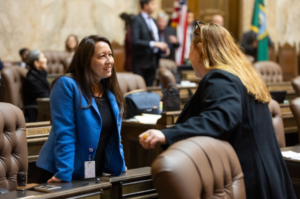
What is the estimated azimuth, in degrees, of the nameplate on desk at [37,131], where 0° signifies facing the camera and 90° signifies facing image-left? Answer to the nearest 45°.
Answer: approximately 0°

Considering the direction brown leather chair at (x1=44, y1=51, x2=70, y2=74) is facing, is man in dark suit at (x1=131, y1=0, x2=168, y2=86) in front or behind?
in front

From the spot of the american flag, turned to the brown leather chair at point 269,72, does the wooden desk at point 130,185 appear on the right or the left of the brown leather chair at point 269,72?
right

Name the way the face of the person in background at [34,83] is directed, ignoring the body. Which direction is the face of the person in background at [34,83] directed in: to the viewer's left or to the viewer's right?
to the viewer's right

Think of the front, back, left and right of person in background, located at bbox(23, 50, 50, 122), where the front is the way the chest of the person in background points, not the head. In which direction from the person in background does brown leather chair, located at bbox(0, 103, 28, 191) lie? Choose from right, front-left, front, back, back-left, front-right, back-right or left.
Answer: right

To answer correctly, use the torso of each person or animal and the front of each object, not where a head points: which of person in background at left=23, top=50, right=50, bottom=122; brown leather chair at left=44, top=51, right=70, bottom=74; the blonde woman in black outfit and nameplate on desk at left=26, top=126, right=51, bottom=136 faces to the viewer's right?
the person in background

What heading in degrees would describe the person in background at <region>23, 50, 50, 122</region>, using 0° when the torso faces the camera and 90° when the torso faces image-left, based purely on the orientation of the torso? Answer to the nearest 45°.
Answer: approximately 270°

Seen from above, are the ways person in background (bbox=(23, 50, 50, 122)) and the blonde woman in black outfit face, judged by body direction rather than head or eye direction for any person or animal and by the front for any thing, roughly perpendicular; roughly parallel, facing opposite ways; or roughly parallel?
roughly parallel, facing opposite ways

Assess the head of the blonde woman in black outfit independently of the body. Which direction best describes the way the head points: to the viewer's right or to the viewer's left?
to the viewer's left
